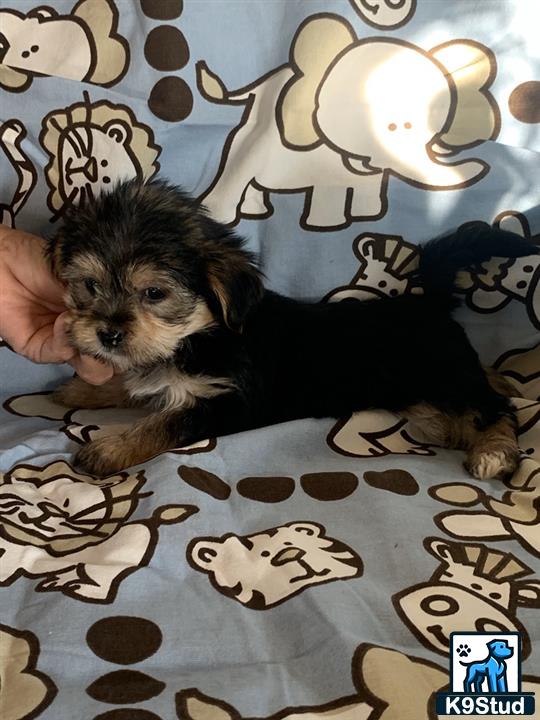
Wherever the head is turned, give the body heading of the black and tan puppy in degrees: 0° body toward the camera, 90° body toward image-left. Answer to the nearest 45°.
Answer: approximately 90°
